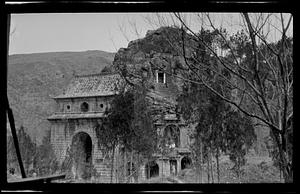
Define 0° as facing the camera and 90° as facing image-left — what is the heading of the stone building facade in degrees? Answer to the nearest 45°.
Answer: approximately 0°

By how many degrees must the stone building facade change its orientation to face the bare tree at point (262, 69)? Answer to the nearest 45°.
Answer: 0° — it already faces it
